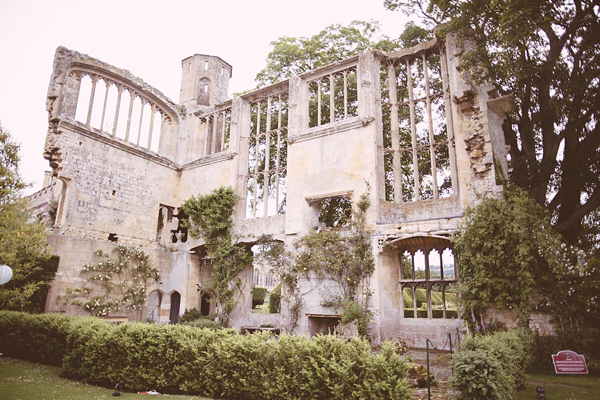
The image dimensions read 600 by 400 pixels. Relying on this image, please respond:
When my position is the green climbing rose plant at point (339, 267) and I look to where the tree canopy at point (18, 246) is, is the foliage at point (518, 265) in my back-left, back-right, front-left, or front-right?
back-left

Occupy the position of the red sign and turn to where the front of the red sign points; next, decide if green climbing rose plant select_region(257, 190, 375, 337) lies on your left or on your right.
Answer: on your right

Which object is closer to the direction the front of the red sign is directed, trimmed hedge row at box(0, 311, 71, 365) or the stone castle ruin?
the trimmed hedge row

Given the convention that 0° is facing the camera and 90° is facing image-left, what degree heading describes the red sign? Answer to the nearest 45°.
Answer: approximately 0°

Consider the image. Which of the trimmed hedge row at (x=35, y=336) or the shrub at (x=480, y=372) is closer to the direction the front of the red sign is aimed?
the shrub
